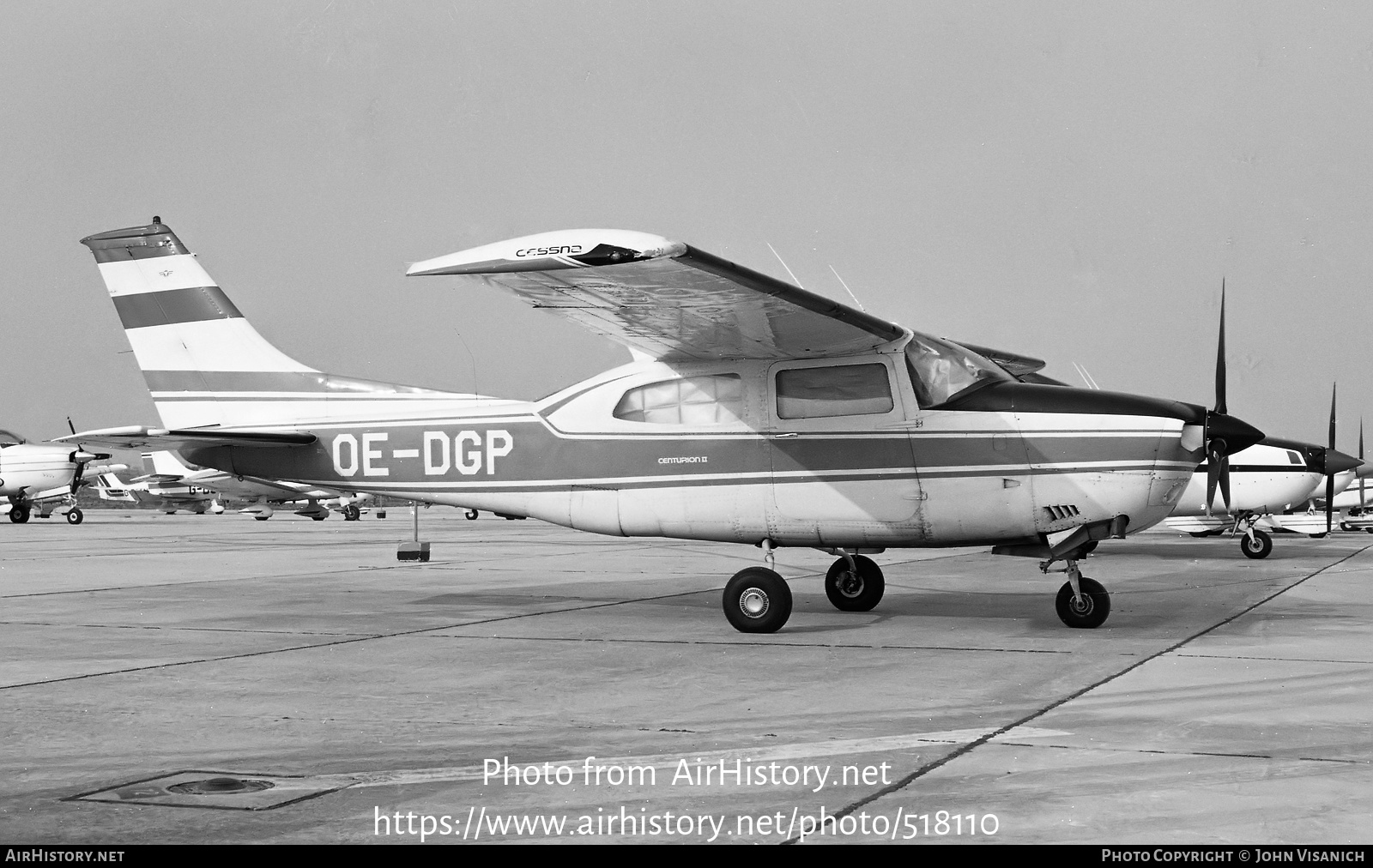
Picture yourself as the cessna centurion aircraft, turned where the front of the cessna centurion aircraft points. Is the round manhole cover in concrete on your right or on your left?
on your right

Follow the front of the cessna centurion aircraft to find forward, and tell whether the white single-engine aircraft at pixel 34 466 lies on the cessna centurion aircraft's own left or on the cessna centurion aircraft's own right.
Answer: on the cessna centurion aircraft's own left

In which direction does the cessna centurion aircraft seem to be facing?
to the viewer's right
